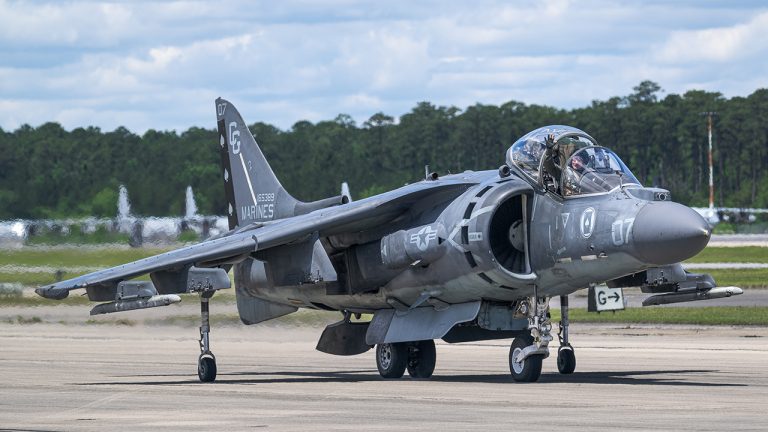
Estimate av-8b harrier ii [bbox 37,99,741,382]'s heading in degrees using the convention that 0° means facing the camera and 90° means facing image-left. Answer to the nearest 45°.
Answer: approximately 315°
